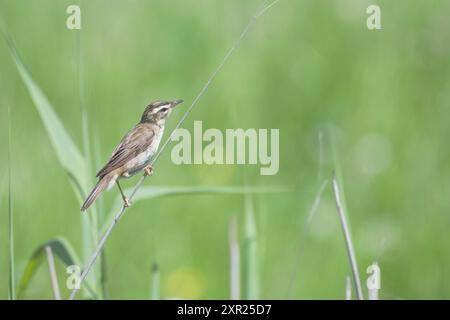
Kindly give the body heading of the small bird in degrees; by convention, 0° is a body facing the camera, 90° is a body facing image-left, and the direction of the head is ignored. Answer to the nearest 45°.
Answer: approximately 270°
